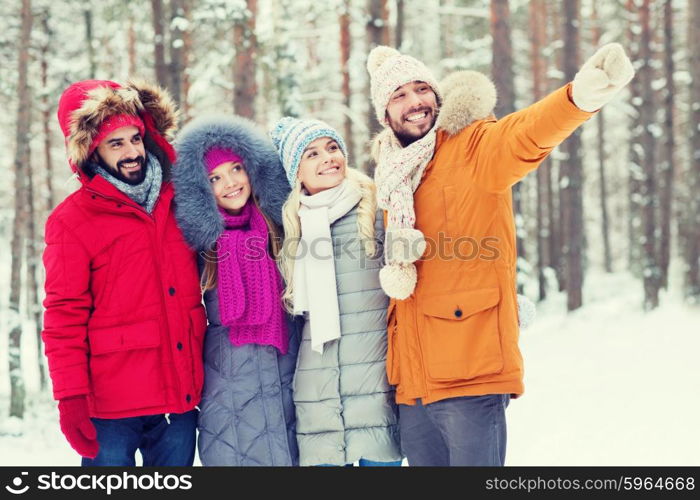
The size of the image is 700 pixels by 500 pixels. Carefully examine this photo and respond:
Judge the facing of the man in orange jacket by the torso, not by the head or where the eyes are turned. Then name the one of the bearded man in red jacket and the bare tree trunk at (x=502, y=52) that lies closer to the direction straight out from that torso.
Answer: the bearded man in red jacket

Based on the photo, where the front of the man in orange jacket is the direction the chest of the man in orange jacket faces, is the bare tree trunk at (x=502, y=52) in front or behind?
behind

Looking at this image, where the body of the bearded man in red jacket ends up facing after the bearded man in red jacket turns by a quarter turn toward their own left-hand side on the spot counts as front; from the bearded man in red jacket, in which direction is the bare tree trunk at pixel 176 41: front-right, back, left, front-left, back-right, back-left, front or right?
front-left

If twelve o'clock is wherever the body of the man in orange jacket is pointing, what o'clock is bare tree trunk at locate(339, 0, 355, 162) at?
The bare tree trunk is roughly at 4 o'clock from the man in orange jacket.

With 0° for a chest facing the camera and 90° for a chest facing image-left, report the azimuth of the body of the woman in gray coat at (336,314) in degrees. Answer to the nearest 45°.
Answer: approximately 0°

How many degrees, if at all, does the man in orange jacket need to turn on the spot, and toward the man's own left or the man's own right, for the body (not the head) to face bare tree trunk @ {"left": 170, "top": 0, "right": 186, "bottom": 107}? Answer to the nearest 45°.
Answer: approximately 90° to the man's own right

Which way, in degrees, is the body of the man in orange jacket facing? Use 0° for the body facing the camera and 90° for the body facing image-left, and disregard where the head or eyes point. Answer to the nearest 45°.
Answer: approximately 45°
